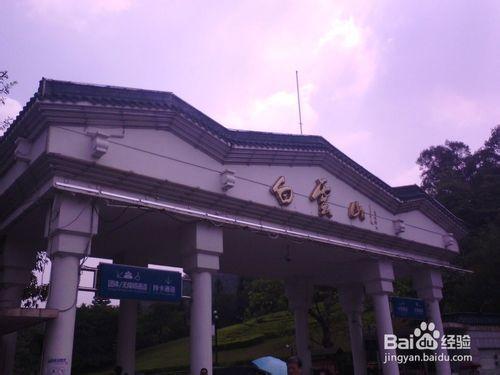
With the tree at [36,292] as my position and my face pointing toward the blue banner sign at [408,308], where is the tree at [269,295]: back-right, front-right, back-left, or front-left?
front-left

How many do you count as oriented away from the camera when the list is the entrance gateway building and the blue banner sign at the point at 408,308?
0

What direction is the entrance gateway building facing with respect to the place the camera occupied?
facing the viewer and to the right of the viewer

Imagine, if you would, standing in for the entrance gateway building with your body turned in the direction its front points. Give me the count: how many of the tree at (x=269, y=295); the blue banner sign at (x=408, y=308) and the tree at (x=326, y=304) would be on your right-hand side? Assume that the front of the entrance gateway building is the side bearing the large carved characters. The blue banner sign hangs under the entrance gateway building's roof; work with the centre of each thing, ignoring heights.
0

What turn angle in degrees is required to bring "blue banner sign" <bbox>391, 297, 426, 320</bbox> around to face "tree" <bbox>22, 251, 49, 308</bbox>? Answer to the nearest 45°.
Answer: approximately 90° to its right

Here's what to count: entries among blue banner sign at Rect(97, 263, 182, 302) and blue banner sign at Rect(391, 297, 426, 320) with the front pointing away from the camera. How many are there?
0

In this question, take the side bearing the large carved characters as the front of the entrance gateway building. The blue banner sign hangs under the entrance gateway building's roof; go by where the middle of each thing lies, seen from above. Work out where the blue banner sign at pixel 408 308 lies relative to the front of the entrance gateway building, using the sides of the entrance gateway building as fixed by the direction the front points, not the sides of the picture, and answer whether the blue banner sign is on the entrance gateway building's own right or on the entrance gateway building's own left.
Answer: on the entrance gateway building's own left

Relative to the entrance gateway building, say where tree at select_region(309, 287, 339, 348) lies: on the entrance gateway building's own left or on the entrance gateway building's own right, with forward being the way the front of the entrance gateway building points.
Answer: on the entrance gateway building's own left

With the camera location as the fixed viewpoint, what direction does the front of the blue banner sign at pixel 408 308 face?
facing the viewer
